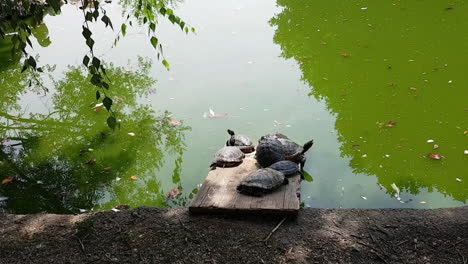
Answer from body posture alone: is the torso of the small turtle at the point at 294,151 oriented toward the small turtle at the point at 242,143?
no

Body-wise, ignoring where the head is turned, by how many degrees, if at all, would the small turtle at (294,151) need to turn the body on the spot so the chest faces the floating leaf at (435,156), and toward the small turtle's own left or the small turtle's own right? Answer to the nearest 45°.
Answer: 0° — it already faces it

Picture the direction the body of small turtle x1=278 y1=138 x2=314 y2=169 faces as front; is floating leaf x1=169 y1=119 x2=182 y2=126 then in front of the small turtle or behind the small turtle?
behind

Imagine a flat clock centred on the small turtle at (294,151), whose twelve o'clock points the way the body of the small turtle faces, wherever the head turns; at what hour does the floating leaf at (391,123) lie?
The floating leaf is roughly at 11 o'clock from the small turtle.

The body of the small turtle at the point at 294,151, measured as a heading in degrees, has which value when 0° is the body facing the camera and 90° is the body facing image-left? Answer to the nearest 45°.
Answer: approximately 270°

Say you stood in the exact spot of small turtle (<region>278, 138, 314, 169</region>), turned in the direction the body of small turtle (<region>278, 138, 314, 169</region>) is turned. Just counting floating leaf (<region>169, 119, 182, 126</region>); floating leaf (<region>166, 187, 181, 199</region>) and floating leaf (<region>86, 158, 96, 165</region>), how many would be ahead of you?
0

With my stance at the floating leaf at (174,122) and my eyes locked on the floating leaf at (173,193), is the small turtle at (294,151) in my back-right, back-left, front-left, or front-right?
front-left
